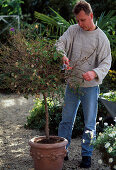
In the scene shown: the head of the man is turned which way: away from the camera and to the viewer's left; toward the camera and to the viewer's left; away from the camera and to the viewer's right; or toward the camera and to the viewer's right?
toward the camera and to the viewer's left

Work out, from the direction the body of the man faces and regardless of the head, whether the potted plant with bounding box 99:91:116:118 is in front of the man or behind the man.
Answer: behind

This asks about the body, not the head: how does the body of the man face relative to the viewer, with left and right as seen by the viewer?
facing the viewer and to the left of the viewer

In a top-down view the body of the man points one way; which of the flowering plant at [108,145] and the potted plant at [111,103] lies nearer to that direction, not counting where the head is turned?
the flowering plant

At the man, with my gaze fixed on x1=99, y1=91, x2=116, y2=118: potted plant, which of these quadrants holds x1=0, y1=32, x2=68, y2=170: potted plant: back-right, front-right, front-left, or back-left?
back-left
